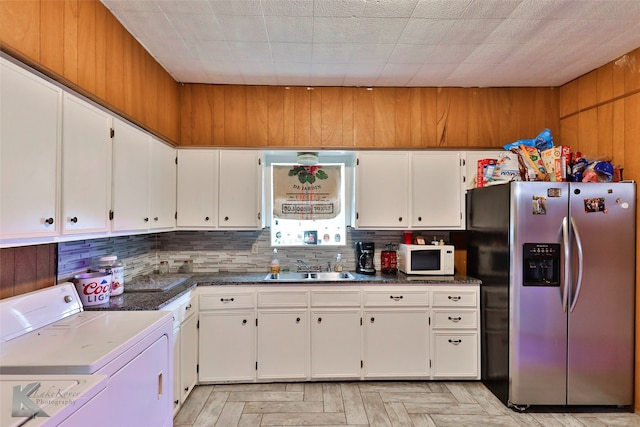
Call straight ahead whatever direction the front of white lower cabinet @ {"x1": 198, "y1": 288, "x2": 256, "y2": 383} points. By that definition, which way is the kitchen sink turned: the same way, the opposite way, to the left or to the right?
the same way

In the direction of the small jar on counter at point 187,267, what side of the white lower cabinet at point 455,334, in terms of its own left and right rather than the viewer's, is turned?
right

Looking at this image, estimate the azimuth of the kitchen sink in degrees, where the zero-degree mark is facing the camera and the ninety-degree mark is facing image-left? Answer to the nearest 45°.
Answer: approximately 0°

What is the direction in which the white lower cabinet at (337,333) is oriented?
toward the camera

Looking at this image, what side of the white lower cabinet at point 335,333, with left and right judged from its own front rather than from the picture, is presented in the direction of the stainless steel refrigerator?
left

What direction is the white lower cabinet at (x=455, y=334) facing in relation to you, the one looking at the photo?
facing the viewer
